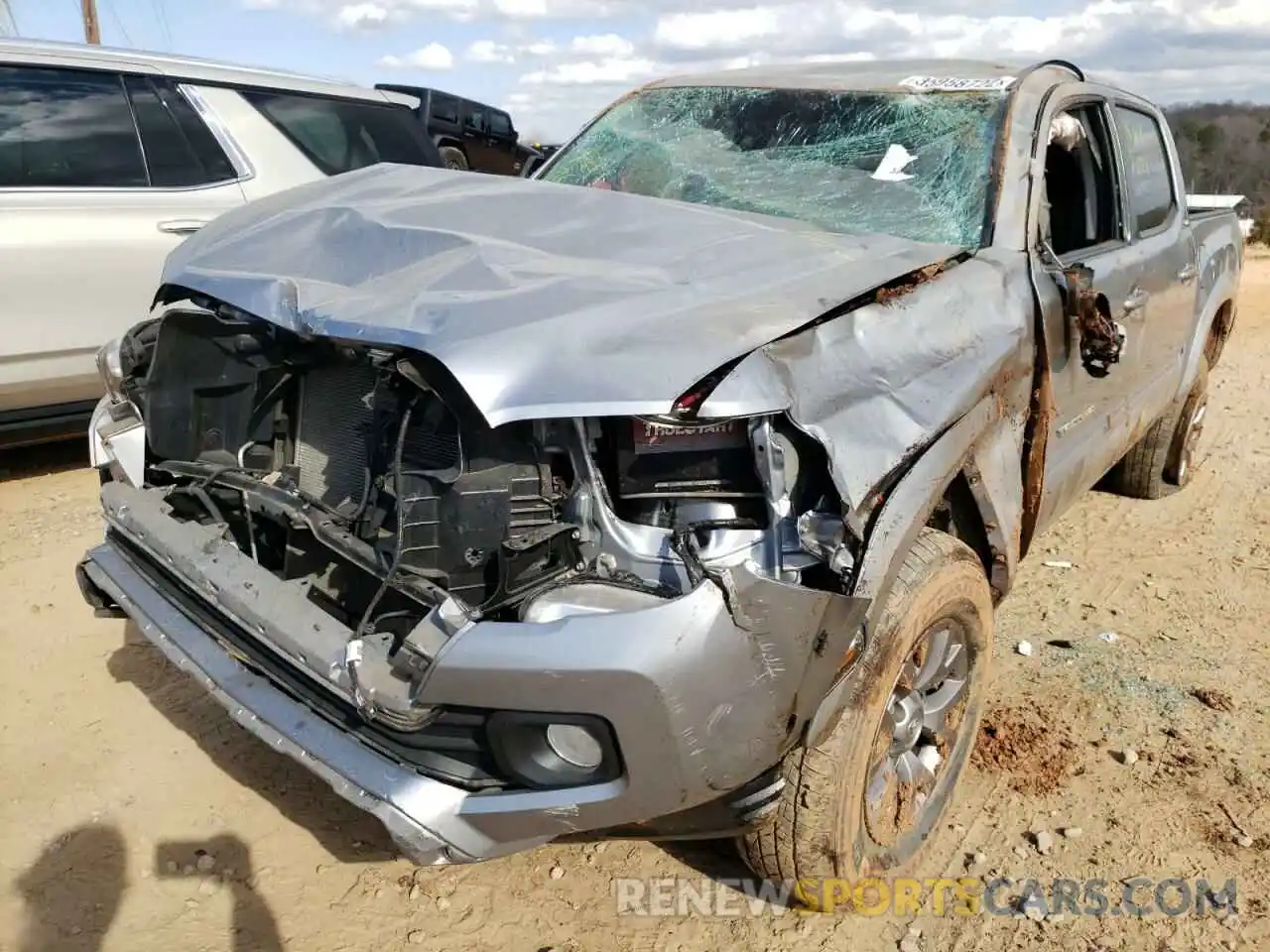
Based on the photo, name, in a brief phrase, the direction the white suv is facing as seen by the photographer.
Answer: facing the viewer and to the left of the viewer

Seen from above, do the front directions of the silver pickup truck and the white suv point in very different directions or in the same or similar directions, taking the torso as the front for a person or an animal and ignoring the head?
same or similar directions

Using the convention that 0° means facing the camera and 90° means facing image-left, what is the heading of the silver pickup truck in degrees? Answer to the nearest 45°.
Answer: approximately 45°

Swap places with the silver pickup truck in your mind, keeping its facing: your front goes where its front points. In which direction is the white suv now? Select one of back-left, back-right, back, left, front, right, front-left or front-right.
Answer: right

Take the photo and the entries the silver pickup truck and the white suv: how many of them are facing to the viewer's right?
0

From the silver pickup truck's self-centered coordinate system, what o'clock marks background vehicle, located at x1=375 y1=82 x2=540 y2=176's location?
The background vehicle is roughly at 4 o'clock from the silver pickup truck.

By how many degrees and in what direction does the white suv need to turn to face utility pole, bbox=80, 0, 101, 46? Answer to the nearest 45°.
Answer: approximately 135° to its right
